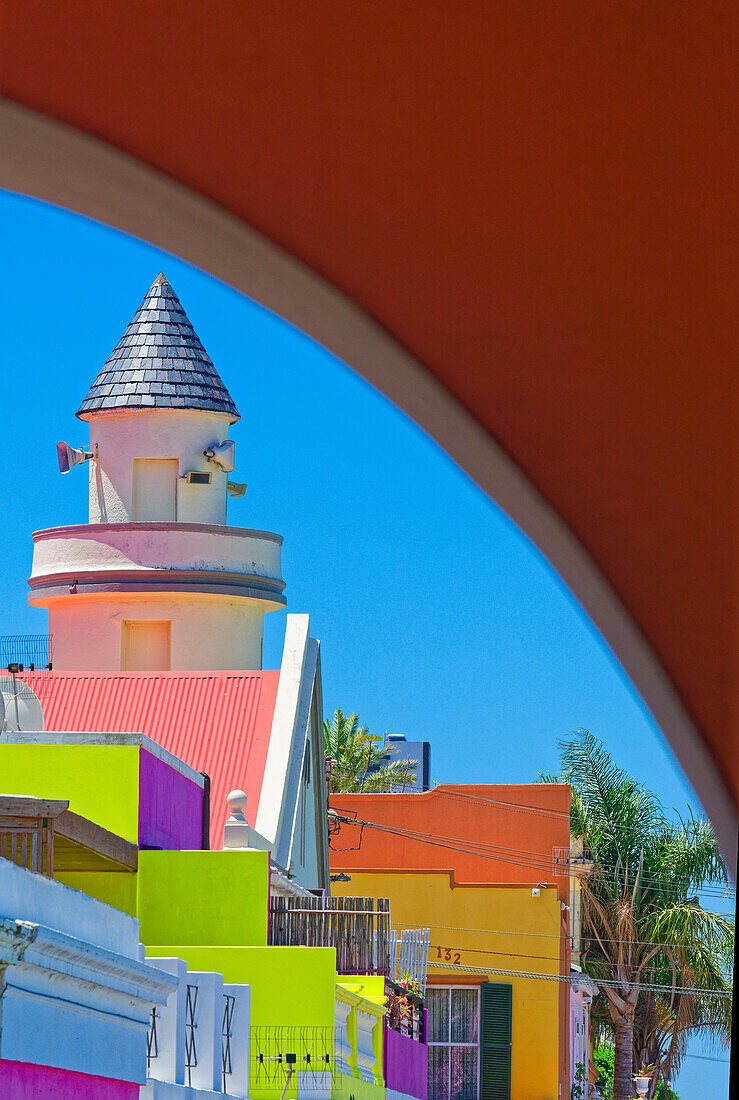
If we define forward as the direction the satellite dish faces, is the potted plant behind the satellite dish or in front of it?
behind

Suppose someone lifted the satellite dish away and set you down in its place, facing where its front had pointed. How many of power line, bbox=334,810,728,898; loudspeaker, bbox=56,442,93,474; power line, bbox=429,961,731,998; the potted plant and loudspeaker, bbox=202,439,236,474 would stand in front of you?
0

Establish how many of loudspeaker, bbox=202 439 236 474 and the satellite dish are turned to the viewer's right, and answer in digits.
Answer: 1

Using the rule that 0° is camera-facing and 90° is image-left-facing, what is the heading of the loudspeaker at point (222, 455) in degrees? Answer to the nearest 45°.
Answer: approximately 270°

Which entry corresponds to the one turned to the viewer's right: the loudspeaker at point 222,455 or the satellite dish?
the loudspeaker

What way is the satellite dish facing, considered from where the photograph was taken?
facing the viewer and to the left of the viewer

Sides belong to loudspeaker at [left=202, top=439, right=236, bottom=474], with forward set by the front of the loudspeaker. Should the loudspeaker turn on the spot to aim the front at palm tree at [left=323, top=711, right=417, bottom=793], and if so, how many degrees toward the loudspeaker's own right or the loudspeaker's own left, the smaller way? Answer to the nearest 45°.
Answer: approximately 90° to the loudspeaker's own left

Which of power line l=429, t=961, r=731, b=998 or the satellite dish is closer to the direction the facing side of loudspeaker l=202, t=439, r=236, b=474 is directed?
the power line

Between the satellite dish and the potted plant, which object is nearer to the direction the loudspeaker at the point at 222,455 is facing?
the potted plant

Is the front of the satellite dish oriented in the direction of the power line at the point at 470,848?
no

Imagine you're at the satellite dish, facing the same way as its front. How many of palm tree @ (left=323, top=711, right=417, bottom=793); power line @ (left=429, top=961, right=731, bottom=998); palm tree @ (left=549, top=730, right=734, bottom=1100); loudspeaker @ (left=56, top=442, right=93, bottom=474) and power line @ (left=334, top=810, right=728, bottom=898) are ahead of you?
0
